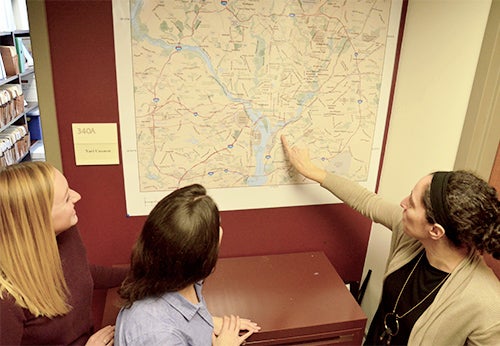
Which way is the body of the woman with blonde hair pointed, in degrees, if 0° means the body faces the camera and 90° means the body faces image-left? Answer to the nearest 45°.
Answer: approximately 270°

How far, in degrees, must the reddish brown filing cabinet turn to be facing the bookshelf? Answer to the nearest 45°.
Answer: approximately 135° to its right

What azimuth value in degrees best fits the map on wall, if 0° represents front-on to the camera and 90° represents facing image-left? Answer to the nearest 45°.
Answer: approximately 0°

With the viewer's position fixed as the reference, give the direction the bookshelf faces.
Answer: facing the viewer and to the right of the viewer

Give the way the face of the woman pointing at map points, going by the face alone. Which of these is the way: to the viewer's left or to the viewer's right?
to the viewer's left

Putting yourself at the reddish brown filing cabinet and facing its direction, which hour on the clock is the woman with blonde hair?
The woman with blonde hair is roughly at 2 o'clock from the reddish brown filing cabinet.

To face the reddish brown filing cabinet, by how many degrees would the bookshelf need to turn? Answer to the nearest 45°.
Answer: approximately 45° to its right

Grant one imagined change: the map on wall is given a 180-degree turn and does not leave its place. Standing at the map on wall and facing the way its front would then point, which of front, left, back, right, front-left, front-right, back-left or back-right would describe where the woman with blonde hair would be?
back-left

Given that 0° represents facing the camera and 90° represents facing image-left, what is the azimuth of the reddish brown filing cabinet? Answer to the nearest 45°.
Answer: approximately 0°

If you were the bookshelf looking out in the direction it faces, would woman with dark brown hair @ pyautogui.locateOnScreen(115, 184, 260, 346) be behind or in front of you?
in front

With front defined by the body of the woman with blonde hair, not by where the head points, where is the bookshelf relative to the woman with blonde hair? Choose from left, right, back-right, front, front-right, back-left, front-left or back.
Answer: left
